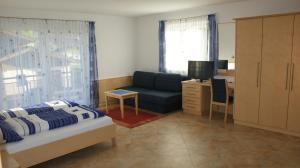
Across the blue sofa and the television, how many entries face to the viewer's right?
0

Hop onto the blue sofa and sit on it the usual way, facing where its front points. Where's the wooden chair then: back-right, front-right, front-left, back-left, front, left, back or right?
left

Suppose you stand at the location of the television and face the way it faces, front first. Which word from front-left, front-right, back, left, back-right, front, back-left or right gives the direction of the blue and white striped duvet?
front-right

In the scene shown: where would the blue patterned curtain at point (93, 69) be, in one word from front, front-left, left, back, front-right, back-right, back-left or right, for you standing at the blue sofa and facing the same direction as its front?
front-right

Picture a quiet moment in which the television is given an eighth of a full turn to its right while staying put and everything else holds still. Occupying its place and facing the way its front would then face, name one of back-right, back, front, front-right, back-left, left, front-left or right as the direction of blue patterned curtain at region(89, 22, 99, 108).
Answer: front-right

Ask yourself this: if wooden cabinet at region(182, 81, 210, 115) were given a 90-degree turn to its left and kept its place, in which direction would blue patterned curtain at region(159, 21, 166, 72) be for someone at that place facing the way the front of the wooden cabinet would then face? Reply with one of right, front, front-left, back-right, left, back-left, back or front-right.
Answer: back

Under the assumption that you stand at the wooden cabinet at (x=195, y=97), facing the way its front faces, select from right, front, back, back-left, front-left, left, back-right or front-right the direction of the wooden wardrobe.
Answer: left

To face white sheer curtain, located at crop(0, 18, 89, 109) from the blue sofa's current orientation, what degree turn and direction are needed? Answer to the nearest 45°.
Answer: approximately 45° to its right

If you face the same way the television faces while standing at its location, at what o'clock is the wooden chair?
The wooden chair is roughly at 11 o'clock from the television.

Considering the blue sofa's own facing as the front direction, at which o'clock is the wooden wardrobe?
The wooden wardrobe is roughly at 9 o'clock from the blue sofa.

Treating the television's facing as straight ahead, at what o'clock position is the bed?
The bed is roughly at 1 o'clock from the television.

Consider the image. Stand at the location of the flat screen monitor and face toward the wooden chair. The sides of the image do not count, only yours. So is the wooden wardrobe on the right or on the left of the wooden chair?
left

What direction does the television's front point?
toward the camera

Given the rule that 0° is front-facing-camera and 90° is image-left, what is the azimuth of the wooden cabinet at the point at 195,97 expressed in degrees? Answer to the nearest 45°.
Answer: approximately 45°
